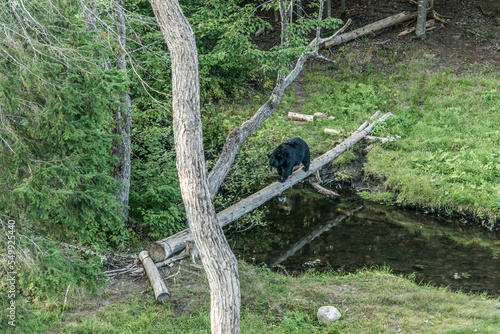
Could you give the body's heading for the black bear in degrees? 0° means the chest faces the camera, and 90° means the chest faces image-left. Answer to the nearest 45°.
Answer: approximately 45°

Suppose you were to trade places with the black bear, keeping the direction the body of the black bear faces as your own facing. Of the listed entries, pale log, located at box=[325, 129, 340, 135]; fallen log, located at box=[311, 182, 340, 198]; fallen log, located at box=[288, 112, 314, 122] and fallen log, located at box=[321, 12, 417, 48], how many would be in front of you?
0

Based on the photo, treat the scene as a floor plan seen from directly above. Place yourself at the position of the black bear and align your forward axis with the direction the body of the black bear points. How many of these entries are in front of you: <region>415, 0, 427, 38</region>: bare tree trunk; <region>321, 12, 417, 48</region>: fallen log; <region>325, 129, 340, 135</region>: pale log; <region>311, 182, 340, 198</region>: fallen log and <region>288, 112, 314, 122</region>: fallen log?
0

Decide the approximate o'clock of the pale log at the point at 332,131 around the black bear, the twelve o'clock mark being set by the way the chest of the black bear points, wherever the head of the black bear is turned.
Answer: The pale log is roughly at 5 o'clock from the black bear.

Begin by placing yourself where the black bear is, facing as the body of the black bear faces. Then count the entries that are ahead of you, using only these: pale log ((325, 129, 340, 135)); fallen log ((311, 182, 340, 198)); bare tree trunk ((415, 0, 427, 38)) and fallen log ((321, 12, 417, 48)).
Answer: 0

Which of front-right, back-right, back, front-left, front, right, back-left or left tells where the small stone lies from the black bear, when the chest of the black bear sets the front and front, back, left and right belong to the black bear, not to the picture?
front-left

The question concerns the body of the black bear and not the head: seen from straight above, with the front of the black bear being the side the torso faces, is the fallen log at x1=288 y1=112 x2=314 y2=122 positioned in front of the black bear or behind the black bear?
behind

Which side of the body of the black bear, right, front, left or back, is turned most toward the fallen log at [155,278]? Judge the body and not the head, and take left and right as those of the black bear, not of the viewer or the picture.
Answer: front

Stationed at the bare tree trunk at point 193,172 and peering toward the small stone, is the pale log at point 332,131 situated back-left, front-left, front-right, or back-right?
front-left

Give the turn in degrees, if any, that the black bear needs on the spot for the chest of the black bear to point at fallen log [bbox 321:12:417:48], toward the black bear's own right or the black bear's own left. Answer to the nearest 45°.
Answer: approximately 135° to the black bear's own right
